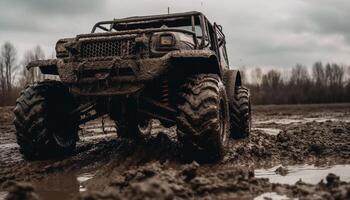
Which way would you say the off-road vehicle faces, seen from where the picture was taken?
facing the viewer and to the left of the viewer
